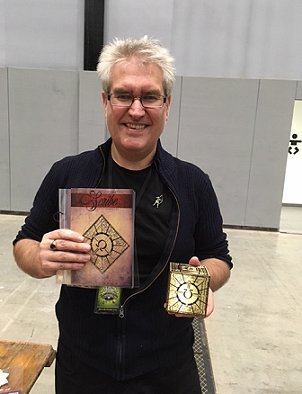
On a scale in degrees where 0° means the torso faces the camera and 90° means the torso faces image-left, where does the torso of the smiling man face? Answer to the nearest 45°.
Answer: approximately 0°
